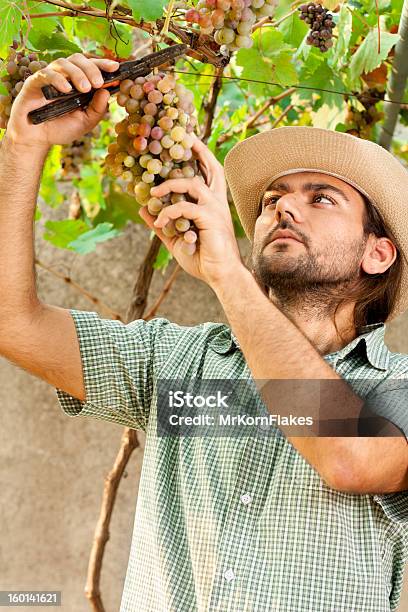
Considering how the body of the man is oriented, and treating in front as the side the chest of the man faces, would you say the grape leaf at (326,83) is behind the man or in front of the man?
behind

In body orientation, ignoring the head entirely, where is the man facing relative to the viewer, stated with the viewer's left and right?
facing the viewer and to the left of the viewer

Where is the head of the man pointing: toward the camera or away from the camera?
toward the camera
